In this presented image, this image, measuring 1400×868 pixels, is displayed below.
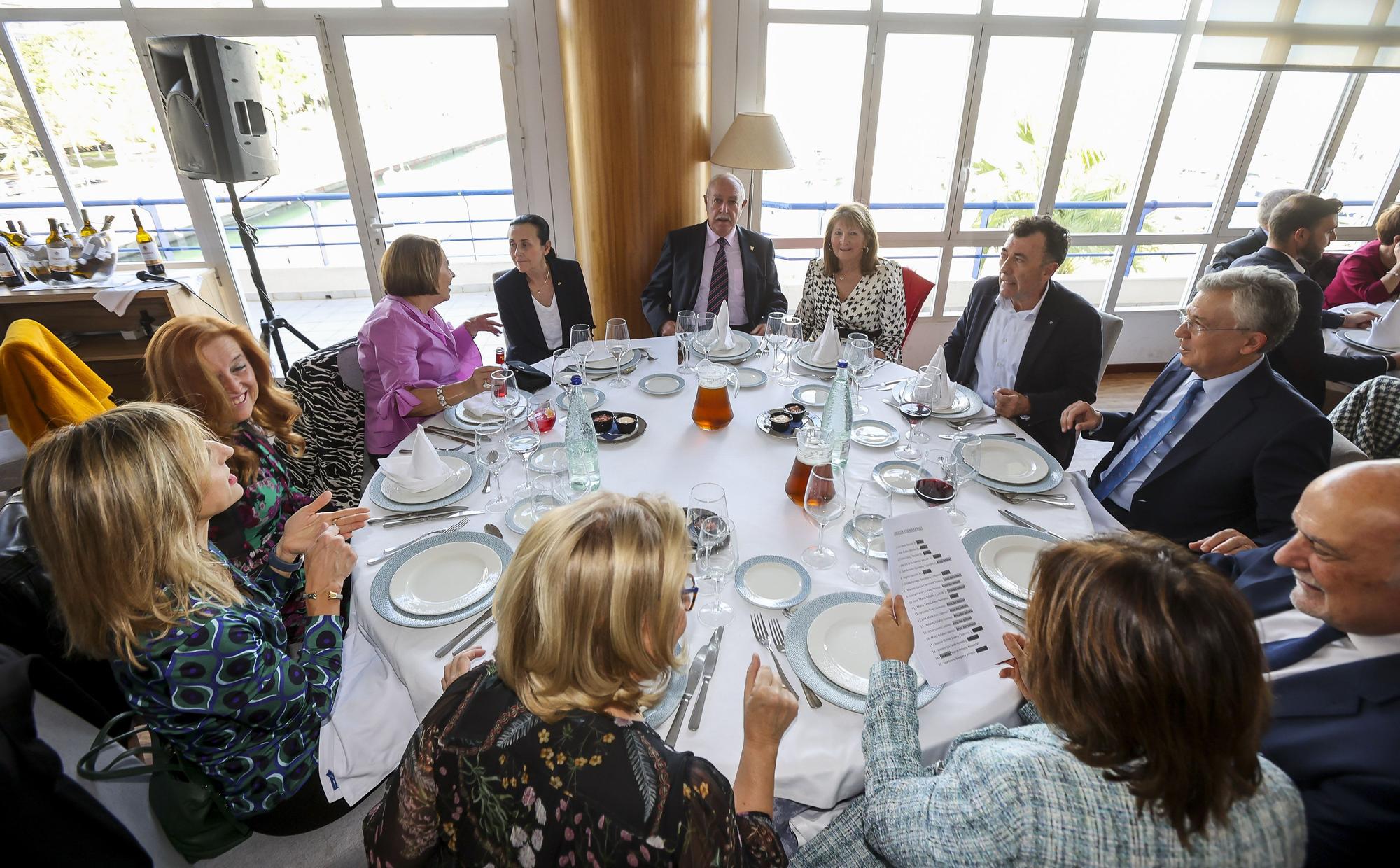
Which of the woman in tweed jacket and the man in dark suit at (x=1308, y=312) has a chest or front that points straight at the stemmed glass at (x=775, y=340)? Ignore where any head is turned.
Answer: the woman in tweed jacket

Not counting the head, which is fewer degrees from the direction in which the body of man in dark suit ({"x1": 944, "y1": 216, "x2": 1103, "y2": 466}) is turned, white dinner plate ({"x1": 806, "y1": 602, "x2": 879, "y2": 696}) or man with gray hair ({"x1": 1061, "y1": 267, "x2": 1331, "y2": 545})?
the white dinner plate

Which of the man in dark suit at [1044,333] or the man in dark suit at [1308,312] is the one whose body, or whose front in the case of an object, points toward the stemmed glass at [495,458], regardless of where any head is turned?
the man in dark suit at [1044,333]

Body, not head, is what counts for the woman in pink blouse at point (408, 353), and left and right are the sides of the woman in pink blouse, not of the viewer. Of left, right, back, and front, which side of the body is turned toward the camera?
right

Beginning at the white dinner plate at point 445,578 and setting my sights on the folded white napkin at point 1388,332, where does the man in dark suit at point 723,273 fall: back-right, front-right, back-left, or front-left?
front-left

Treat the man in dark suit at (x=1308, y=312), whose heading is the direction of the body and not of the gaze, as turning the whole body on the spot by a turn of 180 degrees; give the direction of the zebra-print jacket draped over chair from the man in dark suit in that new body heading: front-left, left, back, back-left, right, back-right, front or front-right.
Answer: front-left

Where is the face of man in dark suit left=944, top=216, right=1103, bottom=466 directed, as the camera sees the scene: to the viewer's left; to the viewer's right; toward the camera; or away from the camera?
to the viewer's left

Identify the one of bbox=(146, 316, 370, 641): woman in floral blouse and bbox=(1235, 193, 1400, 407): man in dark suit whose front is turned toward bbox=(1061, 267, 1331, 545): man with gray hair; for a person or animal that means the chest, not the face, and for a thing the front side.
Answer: the woman in floral blouse

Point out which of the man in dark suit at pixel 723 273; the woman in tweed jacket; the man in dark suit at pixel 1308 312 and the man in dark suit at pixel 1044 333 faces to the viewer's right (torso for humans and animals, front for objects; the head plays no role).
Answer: the man in dark suit at pixel 1308 312

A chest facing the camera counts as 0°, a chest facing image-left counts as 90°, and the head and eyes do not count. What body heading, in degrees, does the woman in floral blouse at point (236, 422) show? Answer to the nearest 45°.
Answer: approximately 315°

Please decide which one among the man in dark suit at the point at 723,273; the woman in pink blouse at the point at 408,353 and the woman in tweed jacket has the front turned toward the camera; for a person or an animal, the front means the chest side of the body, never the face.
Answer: the man in dark suit

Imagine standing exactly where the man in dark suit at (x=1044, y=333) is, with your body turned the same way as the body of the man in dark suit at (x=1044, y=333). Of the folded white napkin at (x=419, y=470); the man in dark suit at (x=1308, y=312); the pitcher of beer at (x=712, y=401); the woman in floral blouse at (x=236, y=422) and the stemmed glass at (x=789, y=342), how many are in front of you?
4

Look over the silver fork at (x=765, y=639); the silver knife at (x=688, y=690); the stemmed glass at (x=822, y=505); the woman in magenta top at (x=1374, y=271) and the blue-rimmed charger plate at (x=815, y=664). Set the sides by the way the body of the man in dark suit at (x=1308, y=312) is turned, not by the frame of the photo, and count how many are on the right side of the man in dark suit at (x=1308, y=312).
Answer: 4

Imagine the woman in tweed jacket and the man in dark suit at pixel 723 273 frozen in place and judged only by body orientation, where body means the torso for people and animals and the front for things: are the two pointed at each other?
yes

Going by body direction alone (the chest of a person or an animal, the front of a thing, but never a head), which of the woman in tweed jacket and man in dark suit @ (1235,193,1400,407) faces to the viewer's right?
the man in dark suit

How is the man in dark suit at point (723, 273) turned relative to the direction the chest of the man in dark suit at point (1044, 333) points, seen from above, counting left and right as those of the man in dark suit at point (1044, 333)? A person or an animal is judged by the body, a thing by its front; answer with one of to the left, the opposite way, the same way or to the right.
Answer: to the left

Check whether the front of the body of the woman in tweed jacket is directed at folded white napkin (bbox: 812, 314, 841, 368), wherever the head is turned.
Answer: yes

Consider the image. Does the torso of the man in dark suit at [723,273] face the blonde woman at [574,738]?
yes

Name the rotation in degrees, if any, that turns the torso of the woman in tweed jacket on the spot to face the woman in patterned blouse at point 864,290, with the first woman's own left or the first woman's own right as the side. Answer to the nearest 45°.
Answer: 0° — they already face them

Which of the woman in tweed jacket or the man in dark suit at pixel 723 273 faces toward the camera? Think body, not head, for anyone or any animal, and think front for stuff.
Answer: the man in dark suit

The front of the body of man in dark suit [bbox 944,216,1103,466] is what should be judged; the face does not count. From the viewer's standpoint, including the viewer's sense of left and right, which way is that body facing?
facing the viewer and to the left of the viewer

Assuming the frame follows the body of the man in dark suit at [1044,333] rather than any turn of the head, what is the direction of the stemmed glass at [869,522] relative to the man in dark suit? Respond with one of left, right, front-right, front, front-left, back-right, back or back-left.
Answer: front-left

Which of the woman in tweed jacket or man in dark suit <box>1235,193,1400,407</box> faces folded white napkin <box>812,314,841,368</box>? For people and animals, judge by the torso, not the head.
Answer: the woman in tweed jacket
